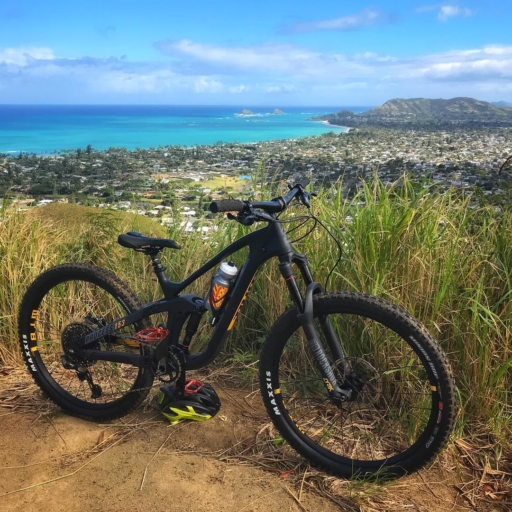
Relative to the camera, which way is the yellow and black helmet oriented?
to the viewer's right
